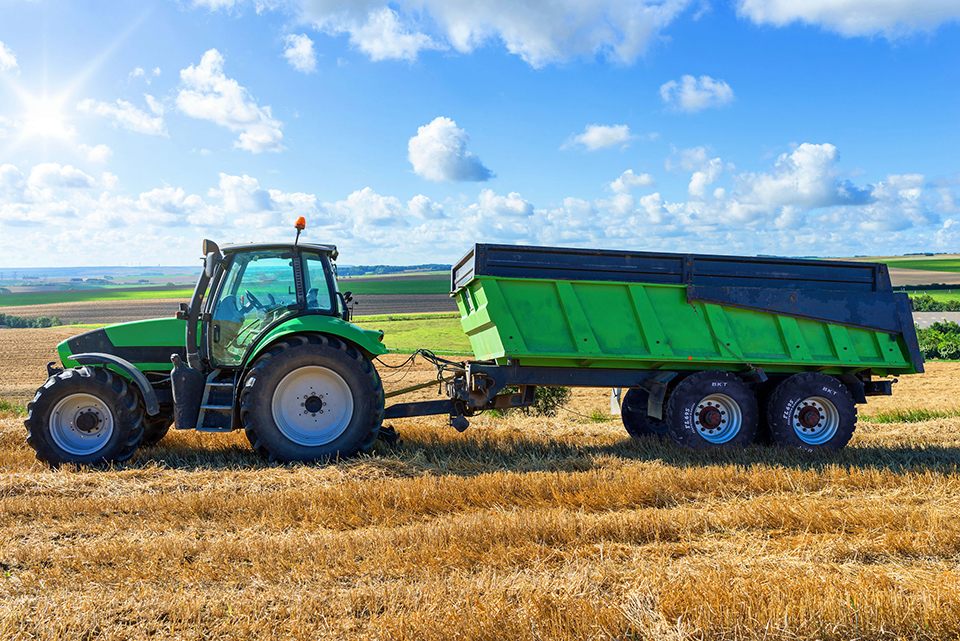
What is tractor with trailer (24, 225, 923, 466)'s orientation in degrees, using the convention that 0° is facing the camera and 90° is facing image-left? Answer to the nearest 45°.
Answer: approximately 90°
